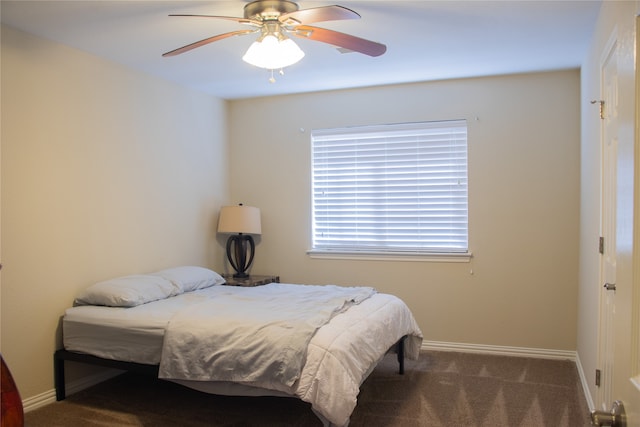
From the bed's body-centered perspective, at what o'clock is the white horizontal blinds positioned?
The white horizontal blinds is roughly at 9 o'clock from the bed.

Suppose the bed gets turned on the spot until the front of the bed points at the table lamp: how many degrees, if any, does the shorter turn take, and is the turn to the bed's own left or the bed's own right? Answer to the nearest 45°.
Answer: approximately 135° to the bed's own left

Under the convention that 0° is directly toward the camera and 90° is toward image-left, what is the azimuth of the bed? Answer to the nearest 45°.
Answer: approximately 315°

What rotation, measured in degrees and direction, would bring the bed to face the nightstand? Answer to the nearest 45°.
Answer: approximately 135° to its left

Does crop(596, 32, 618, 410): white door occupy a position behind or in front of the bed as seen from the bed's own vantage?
in front

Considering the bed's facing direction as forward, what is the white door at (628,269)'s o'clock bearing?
The white door is roughly at 1 o'clock from the bed.
